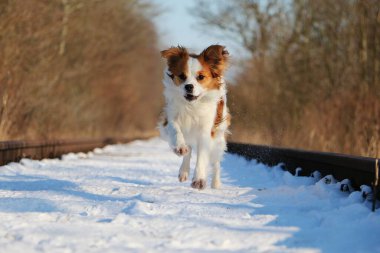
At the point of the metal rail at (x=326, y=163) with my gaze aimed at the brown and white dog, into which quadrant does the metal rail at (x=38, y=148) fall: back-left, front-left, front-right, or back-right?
front-right

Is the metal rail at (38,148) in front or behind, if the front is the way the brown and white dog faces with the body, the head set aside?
behind

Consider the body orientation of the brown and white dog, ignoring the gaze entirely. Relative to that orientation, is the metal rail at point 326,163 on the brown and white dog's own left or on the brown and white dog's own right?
on the brown and white dog's own left

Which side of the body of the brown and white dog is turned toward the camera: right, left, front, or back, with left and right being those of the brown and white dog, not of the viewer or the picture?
front

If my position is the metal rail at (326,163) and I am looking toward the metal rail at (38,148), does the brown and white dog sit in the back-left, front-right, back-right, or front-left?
front-left
